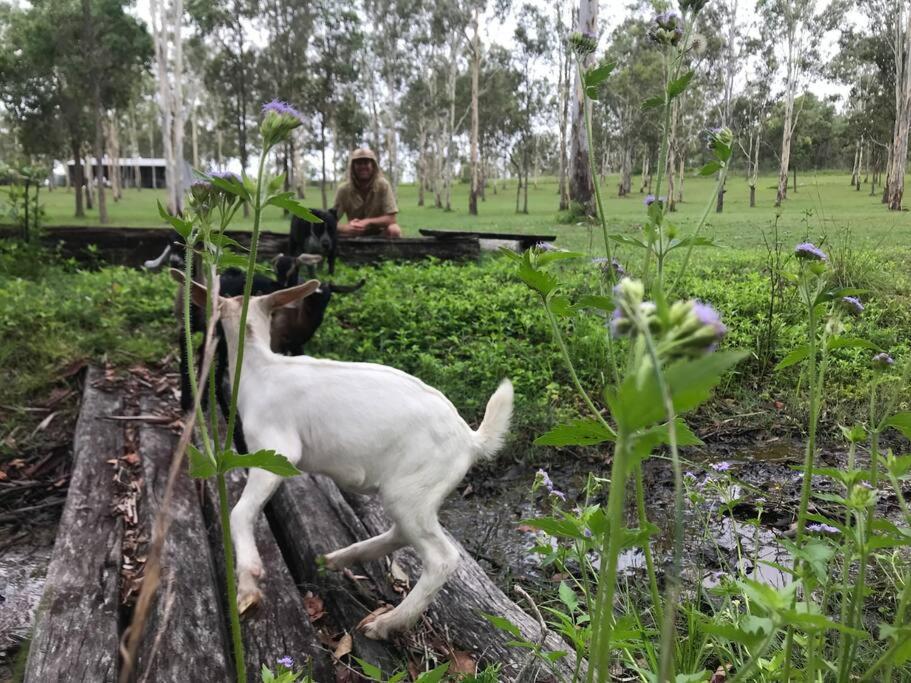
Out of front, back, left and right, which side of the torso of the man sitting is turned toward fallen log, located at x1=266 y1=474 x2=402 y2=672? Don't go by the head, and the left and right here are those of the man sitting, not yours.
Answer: front

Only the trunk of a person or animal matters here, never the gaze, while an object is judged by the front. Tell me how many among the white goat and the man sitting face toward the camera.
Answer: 1

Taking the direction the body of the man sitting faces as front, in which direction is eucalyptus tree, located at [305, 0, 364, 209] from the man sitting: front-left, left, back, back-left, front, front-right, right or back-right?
back

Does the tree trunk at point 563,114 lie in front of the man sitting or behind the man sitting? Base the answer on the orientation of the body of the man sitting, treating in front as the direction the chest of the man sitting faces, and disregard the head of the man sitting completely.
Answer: behind

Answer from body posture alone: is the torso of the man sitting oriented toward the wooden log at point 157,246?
no

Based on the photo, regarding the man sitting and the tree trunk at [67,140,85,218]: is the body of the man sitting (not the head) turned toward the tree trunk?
no

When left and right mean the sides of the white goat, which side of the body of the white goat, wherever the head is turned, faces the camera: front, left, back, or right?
left

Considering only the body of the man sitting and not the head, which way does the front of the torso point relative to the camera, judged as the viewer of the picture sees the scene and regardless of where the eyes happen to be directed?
toward the camera

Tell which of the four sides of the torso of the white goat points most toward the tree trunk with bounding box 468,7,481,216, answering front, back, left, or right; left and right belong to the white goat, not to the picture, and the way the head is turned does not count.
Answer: right

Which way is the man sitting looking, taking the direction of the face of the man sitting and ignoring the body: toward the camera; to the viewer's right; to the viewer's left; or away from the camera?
toward the camera

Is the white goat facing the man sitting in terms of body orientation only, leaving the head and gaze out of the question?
no

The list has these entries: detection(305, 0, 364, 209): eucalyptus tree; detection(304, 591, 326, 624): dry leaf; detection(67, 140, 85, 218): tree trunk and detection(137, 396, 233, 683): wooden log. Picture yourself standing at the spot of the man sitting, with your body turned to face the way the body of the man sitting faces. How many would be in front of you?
2

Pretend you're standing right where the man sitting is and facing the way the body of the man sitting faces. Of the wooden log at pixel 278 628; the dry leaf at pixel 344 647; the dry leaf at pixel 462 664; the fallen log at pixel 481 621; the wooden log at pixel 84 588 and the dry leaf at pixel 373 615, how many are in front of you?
6

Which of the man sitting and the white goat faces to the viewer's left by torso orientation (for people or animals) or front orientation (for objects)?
the white goat

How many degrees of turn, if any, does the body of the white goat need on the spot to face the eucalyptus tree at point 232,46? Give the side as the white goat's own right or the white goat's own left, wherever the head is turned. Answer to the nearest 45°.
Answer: approximately 90° to the white goat's own right

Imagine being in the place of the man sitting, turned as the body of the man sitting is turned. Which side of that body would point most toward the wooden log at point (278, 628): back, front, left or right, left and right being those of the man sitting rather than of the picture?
front
